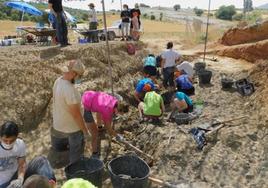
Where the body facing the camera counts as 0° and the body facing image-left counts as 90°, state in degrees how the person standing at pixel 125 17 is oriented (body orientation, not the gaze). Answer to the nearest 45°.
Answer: approximately 0°

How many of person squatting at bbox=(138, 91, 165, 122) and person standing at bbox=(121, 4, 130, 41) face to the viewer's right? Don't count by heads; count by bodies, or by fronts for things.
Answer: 0

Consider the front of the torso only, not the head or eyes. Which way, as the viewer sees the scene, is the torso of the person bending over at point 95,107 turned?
to the viewer's right

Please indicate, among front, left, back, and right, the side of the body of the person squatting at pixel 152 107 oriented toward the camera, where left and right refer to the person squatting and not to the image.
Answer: back

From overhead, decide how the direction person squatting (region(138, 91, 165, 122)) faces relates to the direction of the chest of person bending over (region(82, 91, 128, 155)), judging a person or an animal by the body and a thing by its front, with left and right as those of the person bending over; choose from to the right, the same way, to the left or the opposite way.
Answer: to the left

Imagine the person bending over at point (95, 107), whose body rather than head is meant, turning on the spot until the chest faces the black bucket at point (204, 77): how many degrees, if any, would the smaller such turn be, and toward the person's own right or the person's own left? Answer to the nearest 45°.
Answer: approximately 45° to the person's own left
